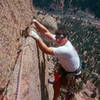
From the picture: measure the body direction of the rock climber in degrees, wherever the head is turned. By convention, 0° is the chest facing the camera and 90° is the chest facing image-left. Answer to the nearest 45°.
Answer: approximately 90°
